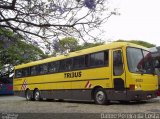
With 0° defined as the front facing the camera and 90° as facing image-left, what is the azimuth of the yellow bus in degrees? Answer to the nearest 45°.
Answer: approximately 315°
